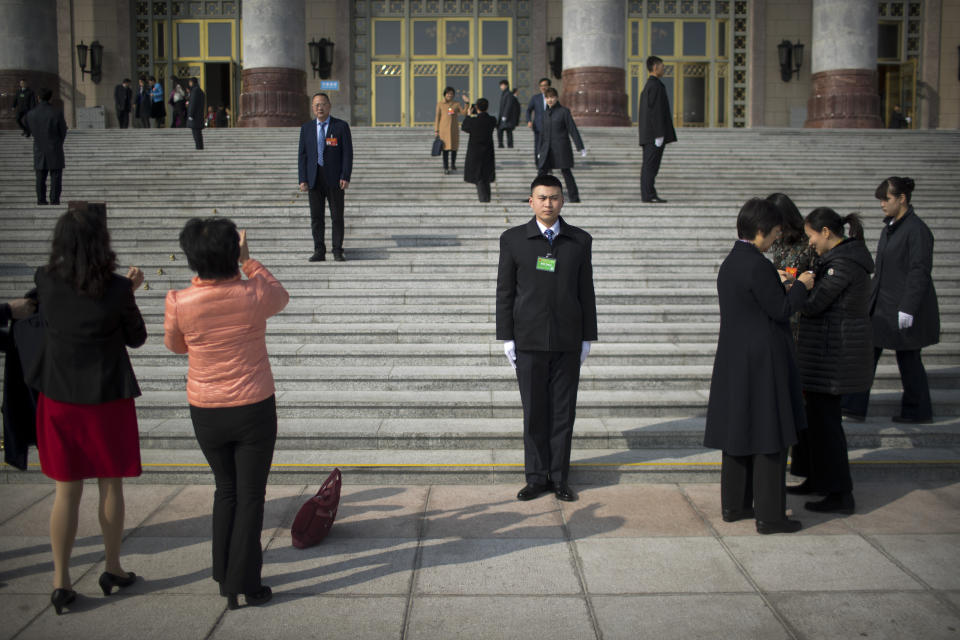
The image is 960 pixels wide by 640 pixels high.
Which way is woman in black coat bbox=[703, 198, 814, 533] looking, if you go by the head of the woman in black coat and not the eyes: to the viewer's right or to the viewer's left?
to the viewer's right

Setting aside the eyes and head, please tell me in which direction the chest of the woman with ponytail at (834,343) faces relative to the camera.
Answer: to the viewer's left

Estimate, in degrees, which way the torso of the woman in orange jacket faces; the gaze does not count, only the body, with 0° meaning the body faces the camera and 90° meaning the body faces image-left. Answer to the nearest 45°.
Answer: approximately 180°

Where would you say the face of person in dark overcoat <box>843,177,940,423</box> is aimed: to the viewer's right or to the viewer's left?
to the viewer's left

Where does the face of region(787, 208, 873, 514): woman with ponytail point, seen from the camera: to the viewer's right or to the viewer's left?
to the viewer's left

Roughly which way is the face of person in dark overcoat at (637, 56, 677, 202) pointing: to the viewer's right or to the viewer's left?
to the viewer's right

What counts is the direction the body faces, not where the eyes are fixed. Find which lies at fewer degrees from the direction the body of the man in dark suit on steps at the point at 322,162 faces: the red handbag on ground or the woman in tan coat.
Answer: the red handbag on ground

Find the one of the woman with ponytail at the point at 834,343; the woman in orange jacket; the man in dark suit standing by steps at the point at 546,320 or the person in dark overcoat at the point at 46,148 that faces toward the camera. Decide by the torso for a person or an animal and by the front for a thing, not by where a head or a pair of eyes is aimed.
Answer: the man in dark suit standing by steps

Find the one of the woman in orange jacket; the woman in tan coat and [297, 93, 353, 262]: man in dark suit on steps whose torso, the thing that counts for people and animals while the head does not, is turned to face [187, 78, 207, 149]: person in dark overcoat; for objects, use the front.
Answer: the woman in orange jacket

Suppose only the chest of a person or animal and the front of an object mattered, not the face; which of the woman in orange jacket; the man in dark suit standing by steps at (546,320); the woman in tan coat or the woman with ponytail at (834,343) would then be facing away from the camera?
the woman in orange jacket

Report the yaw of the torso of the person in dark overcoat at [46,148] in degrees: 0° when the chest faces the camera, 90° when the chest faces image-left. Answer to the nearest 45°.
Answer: approximately 180°

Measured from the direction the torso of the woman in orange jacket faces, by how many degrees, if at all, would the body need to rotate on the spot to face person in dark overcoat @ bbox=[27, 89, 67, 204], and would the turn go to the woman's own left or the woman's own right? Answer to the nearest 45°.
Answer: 0° — they already face them

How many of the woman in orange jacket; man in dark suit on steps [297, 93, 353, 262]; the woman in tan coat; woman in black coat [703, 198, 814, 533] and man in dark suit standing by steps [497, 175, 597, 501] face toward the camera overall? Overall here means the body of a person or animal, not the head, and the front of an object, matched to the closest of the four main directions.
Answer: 3
